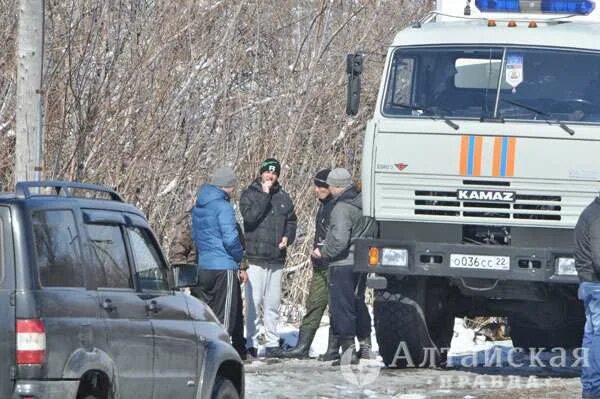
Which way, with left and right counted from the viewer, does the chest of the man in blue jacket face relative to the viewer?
facing away from the viewer and to the right of the viewer

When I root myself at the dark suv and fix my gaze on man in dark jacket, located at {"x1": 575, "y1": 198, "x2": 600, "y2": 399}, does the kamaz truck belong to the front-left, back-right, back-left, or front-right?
front-left

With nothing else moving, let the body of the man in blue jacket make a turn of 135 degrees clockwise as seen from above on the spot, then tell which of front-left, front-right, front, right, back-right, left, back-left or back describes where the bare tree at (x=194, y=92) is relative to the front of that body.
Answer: back

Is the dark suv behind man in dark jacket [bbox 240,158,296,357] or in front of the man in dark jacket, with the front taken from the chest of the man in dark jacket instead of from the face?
in front

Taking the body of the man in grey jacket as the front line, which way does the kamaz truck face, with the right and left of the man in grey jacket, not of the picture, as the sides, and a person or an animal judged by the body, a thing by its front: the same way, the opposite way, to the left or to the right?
to the left

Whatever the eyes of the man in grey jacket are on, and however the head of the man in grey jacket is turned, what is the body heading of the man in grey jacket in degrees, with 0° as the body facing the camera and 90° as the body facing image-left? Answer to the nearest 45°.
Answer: approximately 90°

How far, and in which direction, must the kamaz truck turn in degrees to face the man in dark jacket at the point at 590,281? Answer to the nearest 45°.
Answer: approximately 45° to its left

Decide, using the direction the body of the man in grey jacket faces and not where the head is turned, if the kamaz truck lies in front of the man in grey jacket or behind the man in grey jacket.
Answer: behind

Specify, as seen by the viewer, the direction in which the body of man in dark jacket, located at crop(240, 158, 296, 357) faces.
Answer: toward the camera

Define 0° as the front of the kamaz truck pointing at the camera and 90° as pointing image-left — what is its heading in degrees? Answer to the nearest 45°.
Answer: approximately 0°

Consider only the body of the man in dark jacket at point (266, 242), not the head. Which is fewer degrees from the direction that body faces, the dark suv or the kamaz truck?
the dark suv

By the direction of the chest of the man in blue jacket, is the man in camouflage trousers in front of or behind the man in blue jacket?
in front

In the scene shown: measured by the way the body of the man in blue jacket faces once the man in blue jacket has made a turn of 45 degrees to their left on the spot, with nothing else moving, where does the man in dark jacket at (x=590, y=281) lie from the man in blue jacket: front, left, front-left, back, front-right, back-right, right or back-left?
back-right

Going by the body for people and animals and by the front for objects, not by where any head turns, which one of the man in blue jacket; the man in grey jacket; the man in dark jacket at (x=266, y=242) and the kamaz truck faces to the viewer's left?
the man in grey jacket

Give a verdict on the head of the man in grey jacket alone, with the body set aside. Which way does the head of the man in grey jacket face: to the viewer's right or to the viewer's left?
to the viewer's left

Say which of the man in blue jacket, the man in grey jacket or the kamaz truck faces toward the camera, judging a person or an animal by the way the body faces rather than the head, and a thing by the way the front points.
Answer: the kamaz truck

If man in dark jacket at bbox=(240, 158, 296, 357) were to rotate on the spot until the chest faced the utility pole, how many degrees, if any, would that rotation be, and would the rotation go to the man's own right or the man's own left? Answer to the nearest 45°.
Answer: approximately 45° to the man's own right
